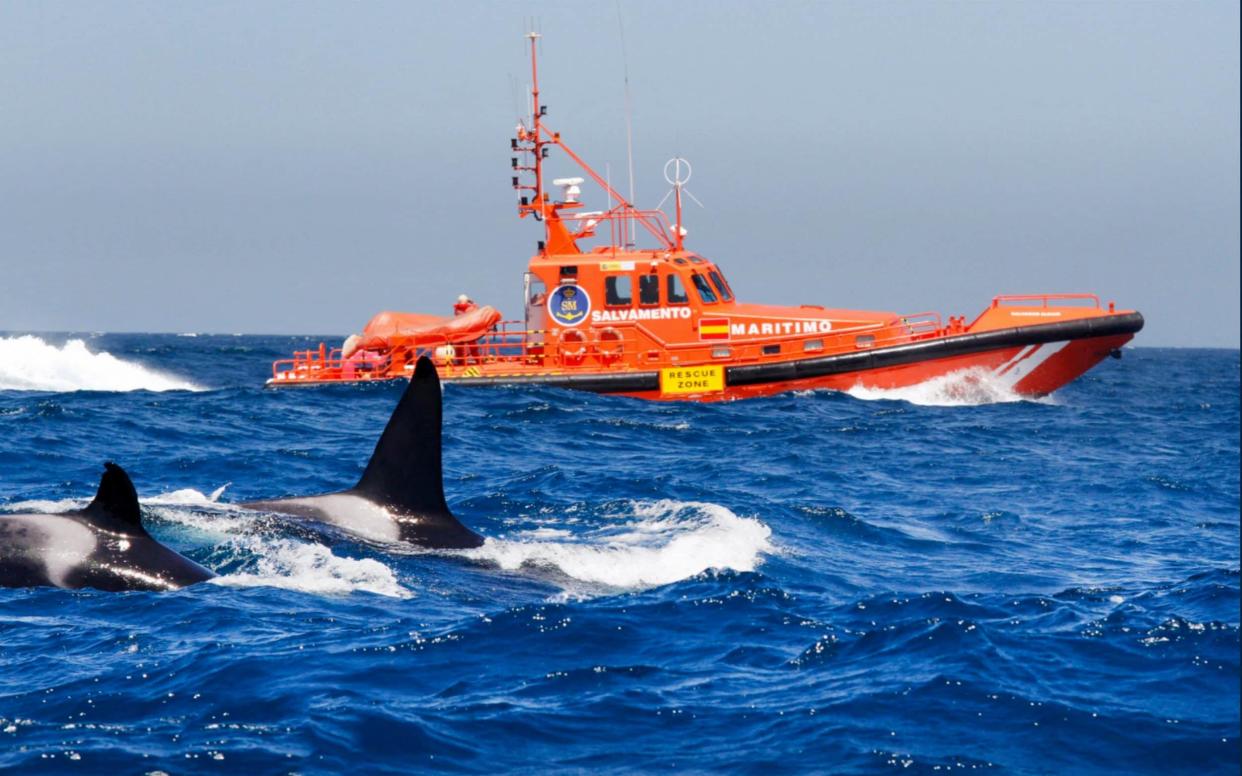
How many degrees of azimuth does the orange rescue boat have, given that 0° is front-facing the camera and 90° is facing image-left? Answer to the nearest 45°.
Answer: approximately 270°

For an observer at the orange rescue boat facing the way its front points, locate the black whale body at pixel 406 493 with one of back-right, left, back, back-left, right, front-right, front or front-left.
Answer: right

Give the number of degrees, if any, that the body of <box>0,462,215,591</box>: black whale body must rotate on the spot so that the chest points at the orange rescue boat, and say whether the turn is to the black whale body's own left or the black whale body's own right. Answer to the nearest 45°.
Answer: approximately 45° to the black whale body's own left

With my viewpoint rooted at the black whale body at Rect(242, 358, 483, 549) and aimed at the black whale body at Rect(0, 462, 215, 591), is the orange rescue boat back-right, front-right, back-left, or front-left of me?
back-right

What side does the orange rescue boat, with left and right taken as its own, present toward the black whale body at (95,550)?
right

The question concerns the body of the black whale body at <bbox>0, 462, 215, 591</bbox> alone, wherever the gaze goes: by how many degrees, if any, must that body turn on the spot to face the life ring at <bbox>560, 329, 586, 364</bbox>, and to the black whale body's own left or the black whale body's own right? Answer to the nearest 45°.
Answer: approximately 45° to the black whale body's own left

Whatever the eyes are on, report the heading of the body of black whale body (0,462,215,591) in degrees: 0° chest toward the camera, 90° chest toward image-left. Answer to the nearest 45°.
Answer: approximately 270°

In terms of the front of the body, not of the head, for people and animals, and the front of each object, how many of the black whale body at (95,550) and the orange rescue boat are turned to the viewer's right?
2
